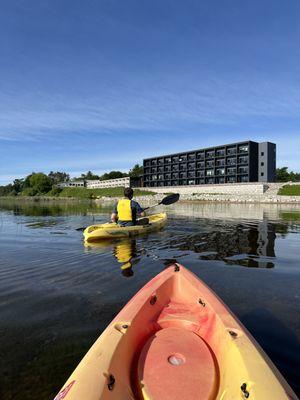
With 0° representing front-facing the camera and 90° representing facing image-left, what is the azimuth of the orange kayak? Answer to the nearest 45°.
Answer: approximately 180°

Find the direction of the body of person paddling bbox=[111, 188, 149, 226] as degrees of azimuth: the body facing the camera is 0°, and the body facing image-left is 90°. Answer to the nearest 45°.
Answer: approximately 225°
